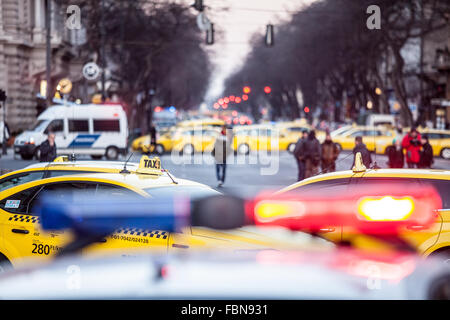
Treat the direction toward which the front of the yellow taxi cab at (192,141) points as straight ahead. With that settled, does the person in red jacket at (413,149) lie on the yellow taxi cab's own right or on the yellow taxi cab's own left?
on the yellow taxi cab's own left

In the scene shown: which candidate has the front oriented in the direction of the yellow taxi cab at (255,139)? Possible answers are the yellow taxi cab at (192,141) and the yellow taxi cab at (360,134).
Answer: the yellow taxi cab at (360,134)

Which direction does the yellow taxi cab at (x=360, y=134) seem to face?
to the viewer's left

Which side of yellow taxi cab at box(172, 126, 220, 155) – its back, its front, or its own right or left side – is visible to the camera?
left

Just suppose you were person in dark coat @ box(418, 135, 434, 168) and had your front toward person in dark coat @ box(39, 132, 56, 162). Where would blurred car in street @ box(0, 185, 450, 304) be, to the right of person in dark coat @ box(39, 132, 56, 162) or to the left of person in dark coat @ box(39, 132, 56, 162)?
left

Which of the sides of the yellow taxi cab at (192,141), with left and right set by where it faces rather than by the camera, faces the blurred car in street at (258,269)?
left

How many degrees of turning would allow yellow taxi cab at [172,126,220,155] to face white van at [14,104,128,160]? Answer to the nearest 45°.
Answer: approximately 45° to its left

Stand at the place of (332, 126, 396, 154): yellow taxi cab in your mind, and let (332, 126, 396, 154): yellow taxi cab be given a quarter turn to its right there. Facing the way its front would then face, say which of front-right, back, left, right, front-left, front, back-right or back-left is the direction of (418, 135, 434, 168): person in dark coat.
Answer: back

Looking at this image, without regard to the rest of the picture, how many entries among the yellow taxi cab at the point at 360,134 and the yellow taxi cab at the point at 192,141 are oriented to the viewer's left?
2

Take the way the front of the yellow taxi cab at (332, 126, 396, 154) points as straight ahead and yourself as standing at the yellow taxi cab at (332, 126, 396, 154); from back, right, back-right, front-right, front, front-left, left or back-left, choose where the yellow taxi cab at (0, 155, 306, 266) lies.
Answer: left

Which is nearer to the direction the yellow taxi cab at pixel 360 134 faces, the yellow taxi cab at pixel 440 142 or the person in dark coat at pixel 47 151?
the person in dark coat

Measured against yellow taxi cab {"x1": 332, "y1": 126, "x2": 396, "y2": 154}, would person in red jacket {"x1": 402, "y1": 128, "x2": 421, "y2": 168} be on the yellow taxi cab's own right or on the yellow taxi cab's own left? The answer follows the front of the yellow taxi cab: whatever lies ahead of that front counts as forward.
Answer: on the yellow taxi cab's own left
